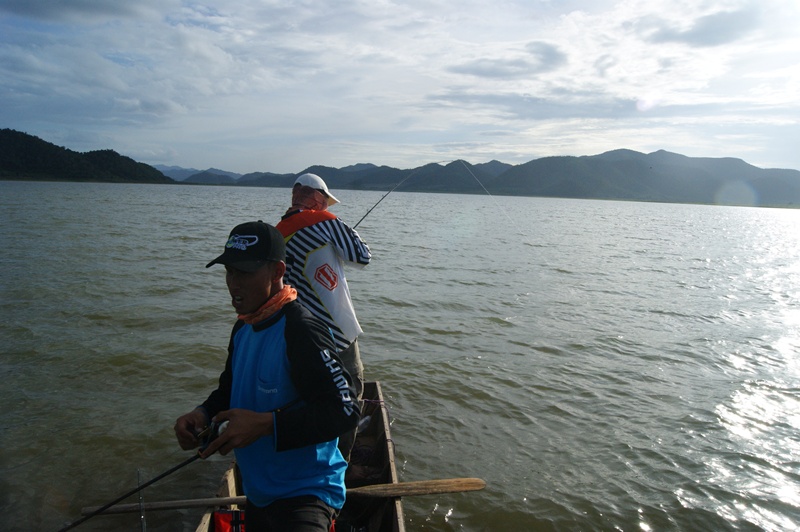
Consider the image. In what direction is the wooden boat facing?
away from the camera

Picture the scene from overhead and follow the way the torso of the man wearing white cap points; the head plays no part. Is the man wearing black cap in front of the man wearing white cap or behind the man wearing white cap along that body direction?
behind

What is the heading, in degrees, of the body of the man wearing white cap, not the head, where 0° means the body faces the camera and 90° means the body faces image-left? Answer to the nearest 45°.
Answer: approximately 225°

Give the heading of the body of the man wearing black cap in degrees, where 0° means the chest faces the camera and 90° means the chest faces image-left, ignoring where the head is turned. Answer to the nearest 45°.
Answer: approximately 45°

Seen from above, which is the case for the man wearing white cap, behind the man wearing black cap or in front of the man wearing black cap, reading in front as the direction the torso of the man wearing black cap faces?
behind
